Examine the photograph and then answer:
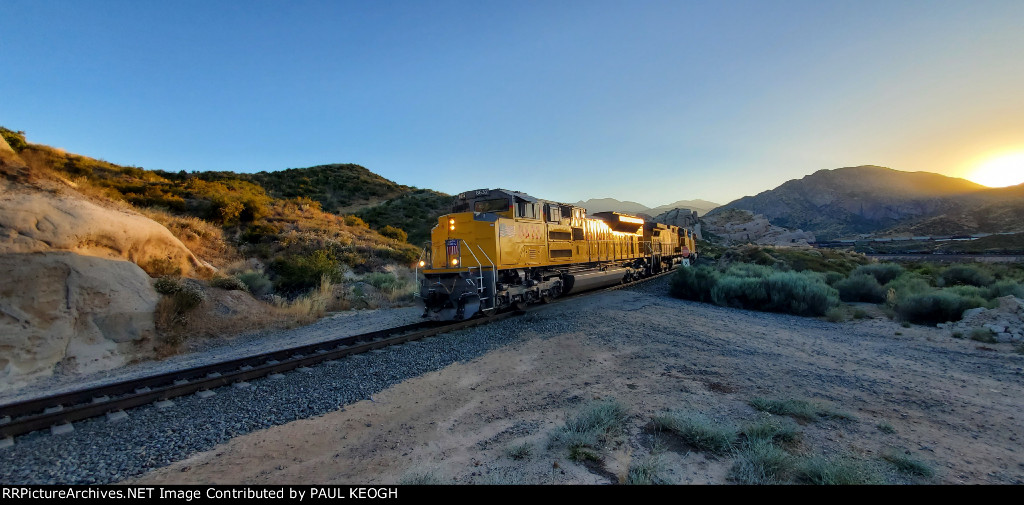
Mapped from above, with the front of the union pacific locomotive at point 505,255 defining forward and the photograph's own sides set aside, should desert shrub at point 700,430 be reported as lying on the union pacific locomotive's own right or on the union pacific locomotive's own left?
on the union pacific locomotive's own left

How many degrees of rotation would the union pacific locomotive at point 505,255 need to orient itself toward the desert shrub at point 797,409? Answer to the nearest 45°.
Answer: approximately 90° to its left

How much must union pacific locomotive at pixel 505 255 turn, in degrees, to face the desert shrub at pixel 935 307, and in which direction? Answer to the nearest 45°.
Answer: approximately 135° to its left

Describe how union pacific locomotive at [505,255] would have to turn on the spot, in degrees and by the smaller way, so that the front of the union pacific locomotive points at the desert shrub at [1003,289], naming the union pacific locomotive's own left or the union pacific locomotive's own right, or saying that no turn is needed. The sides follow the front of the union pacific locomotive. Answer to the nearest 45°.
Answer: approximately 135° to the union pacific locomotive's own left

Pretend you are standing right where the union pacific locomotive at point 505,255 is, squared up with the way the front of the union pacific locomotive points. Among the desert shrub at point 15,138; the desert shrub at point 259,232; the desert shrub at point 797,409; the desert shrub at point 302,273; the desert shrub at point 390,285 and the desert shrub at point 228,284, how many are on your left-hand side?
1

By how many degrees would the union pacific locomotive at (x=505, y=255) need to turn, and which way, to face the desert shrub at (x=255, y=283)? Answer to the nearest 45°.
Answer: approximately 45° to its right

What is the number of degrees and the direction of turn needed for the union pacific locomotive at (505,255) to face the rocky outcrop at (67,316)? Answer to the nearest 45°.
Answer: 0° — it already faces it

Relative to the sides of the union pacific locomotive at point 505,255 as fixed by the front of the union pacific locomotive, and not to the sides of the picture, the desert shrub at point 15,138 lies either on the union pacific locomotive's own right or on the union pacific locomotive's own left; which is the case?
on the union pacific locomotive's own right

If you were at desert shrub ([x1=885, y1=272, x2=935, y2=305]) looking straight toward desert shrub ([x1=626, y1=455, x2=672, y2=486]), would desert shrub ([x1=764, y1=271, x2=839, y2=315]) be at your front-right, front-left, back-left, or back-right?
front-right

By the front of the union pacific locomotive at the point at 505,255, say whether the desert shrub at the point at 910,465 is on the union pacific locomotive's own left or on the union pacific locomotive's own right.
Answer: on the union pacific locomotive's own left

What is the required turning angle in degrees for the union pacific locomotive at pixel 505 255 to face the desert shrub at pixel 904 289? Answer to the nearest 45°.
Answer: approximately 135° to its left

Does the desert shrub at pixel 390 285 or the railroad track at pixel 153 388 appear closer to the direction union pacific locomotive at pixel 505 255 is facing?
the railroad track

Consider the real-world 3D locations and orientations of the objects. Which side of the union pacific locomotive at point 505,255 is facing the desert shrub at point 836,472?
left

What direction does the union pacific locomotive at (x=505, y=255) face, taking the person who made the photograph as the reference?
facing the viewer and to the left of the viewer

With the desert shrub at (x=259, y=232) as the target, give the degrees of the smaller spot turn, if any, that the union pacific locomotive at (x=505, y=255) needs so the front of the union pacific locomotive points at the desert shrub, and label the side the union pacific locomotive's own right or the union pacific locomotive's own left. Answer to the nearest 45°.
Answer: approximately 90° to the union pacific locomotive's own right

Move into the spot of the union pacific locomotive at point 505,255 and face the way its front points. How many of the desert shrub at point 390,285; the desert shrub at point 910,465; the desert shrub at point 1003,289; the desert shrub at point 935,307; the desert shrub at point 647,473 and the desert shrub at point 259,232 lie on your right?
2
